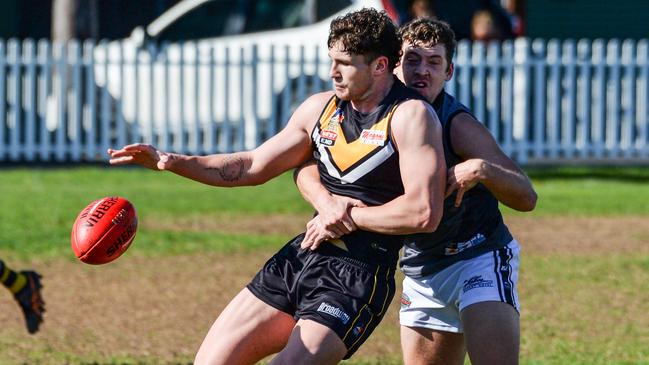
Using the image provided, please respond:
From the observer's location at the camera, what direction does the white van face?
facing to the left of the viewer

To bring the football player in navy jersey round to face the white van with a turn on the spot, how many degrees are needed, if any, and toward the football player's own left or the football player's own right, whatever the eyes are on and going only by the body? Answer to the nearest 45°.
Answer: approximately 135° to the football player's own right

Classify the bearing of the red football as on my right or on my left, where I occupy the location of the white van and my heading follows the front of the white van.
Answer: on my left

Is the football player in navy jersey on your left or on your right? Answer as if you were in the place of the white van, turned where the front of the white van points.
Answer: on your left

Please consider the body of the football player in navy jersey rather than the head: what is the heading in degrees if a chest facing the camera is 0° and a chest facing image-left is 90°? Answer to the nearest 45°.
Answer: approximately 45°
